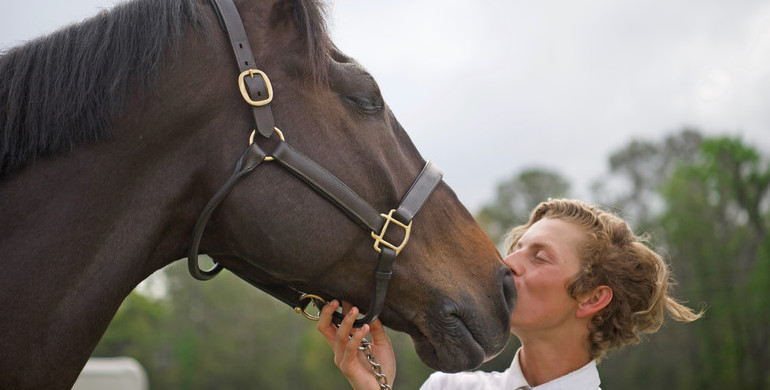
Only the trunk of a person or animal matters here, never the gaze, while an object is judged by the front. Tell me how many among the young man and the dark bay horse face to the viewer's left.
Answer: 1

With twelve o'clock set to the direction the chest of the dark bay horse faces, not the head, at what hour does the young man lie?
The young man is roughly at 11 o'clock from the dark bay horse.

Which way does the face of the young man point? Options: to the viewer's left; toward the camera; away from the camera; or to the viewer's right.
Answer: to the viewer's left

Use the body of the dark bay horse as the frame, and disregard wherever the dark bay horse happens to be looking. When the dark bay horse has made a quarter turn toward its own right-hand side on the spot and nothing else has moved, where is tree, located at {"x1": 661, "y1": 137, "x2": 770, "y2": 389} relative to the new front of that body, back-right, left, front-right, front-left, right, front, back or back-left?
back-left

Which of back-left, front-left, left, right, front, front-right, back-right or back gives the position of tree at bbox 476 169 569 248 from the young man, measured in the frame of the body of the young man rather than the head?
right

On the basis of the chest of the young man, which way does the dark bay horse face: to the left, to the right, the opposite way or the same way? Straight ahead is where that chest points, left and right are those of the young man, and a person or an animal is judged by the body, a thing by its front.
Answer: the opposite way

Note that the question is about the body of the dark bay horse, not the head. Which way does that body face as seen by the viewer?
to the viewer's right

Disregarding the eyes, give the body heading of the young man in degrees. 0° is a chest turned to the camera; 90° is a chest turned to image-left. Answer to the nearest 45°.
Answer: approximately 90°
